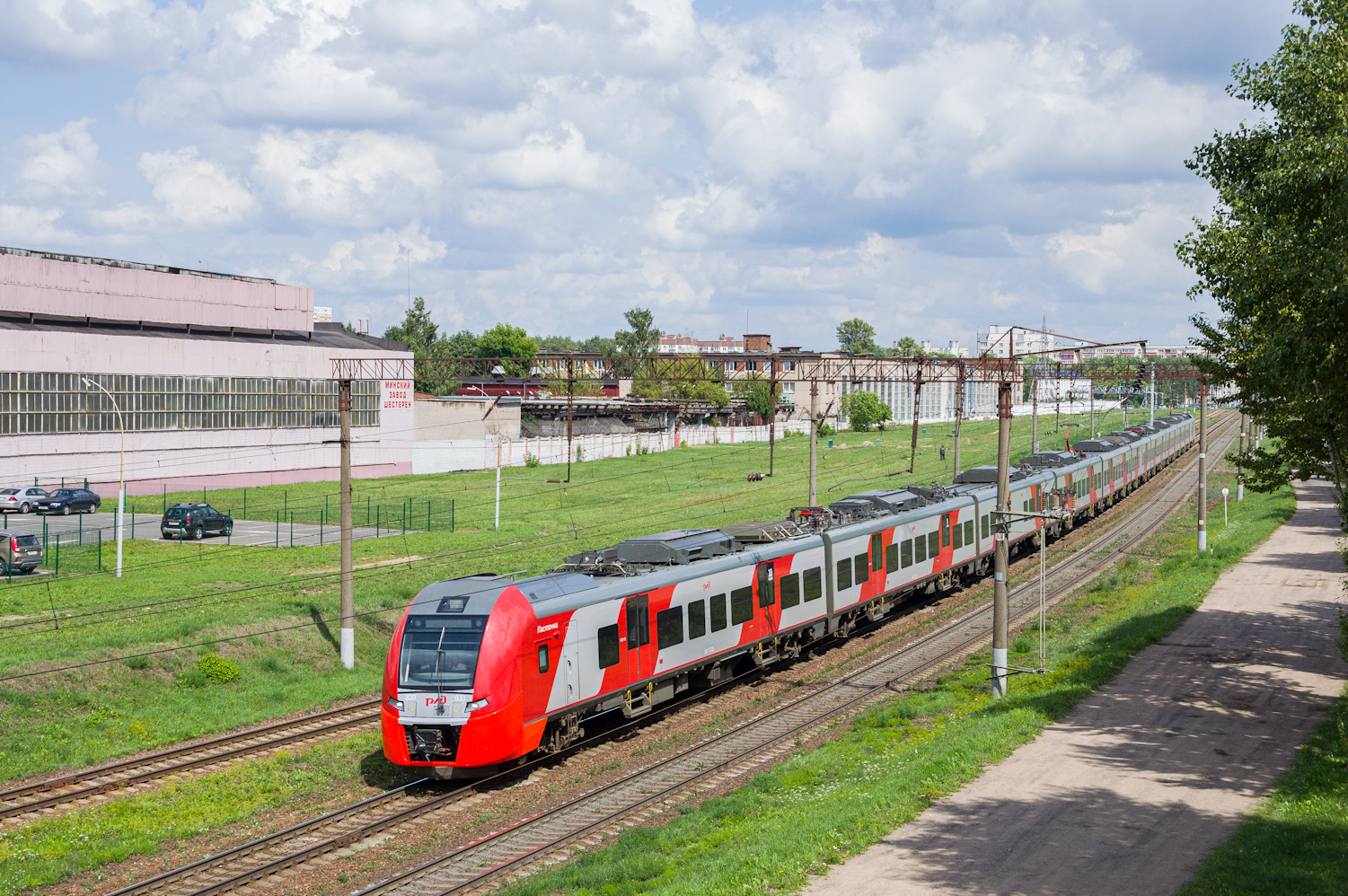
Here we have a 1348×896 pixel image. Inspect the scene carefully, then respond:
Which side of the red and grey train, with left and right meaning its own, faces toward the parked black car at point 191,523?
right

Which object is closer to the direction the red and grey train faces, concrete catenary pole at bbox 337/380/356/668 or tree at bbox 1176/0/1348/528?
the concrete catenary pole

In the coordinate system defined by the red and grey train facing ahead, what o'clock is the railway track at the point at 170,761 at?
The railway track is roughly at 1 o'clock from the red and grey train.

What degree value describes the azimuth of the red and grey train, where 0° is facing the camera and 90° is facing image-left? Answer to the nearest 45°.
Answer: approximately 45°

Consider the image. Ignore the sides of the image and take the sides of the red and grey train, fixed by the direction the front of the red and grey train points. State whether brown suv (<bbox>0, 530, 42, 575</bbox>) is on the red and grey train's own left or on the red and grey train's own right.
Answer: on the red and grey train's own right
